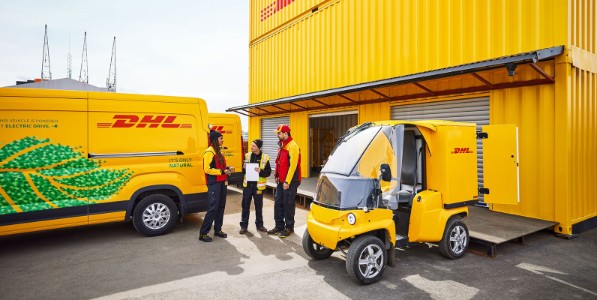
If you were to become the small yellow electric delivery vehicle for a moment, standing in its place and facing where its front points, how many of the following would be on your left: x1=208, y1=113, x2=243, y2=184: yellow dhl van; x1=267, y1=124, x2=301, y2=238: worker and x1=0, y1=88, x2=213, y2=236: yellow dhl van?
0

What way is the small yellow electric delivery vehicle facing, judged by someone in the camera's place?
facing the viewer and to the left of the viewer

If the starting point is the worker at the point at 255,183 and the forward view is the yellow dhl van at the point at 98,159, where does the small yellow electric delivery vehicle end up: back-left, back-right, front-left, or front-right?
back-left

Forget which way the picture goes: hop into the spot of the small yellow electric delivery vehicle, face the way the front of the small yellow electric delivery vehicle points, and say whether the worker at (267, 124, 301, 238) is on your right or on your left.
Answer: on your right

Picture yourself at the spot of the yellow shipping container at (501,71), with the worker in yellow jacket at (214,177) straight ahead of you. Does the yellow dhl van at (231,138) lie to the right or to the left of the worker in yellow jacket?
right

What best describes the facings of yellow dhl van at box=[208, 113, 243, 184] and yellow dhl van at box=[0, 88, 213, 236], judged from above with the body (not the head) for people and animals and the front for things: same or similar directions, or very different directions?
same or similar directions
